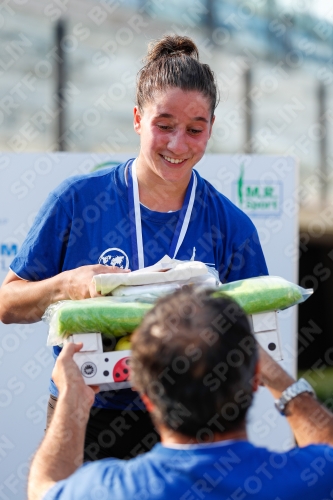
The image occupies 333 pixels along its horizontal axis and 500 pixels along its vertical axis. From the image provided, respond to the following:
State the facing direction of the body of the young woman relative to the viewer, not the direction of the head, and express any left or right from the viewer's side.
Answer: facing the viewer
